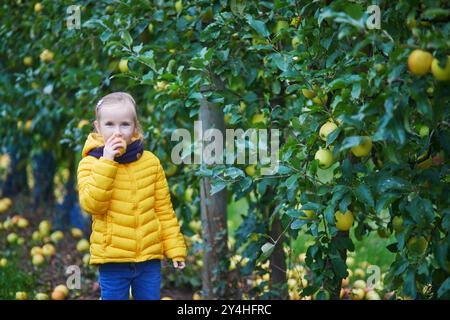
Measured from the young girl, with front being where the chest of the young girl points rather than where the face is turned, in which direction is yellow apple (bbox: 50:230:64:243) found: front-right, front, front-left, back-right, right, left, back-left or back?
back

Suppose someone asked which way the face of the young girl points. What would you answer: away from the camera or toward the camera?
toward the camera

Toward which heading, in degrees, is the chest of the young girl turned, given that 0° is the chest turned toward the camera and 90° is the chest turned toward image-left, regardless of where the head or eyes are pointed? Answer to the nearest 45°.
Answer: approximately 0°

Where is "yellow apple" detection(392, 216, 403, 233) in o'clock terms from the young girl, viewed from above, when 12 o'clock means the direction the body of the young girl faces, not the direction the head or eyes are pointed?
The yellow apple is roughly at 9 o'clock from the young girl.

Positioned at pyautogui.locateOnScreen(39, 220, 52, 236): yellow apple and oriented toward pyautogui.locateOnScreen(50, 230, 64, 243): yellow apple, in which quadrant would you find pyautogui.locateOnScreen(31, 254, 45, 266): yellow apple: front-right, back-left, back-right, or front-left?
front-right

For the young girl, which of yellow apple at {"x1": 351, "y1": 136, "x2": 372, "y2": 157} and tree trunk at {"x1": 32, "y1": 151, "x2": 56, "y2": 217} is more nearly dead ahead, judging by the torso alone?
the yellow apple

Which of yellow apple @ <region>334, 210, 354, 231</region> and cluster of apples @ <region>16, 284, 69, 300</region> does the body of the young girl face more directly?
the yellow apple

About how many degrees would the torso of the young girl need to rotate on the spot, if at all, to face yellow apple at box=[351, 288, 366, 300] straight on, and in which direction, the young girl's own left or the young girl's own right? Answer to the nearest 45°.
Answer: approximately 135° to the young girl's own left

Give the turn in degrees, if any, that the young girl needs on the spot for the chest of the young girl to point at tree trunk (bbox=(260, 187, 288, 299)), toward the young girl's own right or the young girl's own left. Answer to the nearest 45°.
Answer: approximately 135° to the young girl's own left
